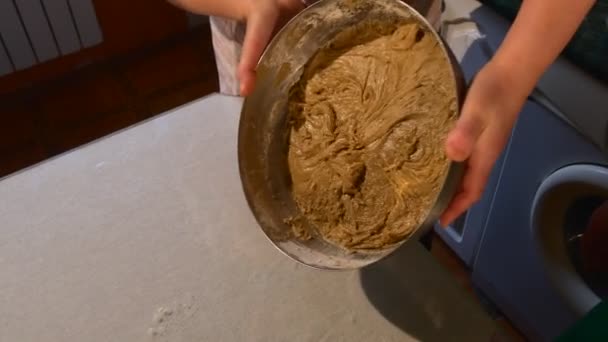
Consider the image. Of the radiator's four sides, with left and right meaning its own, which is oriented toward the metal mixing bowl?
front

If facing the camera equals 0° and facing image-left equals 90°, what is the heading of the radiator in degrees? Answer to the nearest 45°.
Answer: approximately 0°

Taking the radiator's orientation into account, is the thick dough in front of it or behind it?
in front
